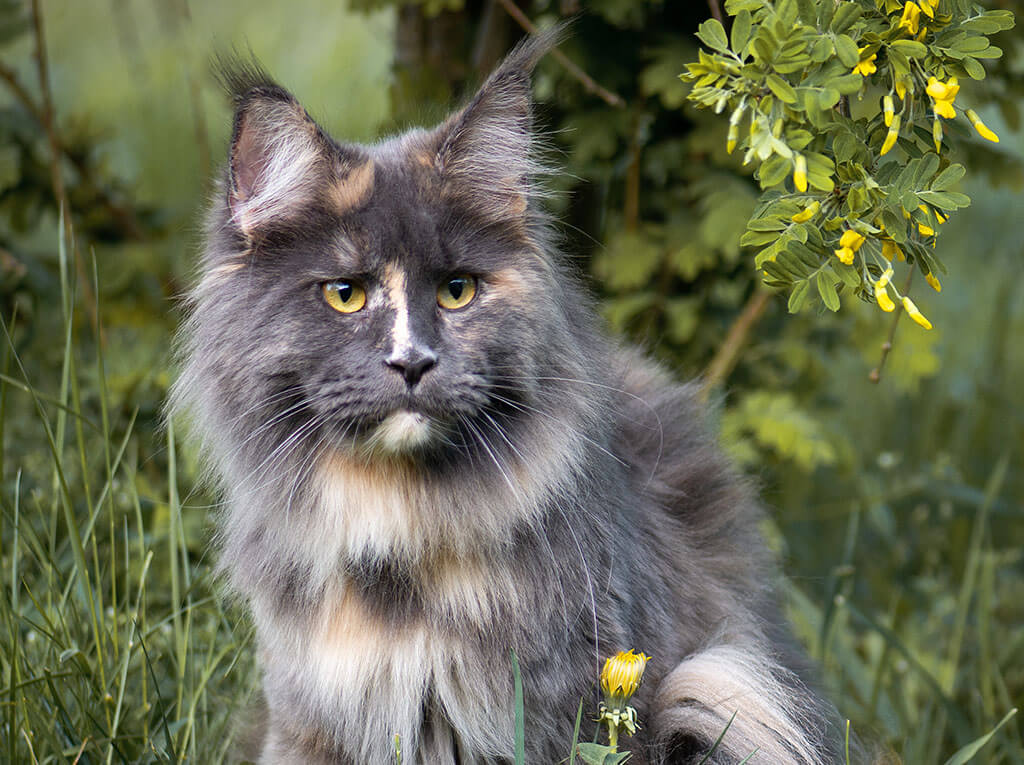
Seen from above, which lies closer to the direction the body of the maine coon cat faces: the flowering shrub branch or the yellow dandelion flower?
the yellow dandelion flower

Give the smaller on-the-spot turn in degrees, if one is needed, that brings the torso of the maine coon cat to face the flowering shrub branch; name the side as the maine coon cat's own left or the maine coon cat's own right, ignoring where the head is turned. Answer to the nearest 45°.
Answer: approximately 135° to the maine coon cat's own left

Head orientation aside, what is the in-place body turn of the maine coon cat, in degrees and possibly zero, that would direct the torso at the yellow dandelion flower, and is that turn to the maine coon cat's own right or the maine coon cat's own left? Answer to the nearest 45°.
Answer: approximately 90° to the maine coon cat's own left
